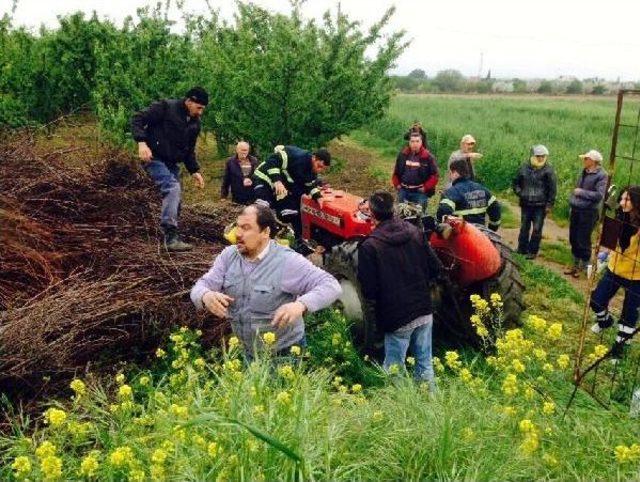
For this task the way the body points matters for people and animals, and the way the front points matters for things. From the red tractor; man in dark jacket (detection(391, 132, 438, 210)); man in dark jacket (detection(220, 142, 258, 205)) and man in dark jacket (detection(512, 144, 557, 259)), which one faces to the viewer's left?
the red tractor

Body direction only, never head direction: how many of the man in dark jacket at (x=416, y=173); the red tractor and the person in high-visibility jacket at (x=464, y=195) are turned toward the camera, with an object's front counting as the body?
1

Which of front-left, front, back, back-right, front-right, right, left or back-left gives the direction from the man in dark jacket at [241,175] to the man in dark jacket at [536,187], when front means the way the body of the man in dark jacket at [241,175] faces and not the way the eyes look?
front-left

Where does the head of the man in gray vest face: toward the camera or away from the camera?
toward the camera

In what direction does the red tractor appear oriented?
to the viewer's left

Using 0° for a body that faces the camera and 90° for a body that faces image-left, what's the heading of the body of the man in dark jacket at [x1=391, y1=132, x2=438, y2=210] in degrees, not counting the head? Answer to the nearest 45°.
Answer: approximately 0°

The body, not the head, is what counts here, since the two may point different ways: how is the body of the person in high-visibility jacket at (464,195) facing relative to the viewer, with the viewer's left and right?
facing away from the viewer and to the left of the viewer

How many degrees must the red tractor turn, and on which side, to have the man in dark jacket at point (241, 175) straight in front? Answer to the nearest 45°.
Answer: approximately 45° to its right

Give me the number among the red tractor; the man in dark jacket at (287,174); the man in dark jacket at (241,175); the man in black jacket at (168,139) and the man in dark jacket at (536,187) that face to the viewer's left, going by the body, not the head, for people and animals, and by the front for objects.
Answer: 1

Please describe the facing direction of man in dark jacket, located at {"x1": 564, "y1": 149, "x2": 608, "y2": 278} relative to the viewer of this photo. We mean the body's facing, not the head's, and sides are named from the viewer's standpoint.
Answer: facing the viewer and to the left of the viewer

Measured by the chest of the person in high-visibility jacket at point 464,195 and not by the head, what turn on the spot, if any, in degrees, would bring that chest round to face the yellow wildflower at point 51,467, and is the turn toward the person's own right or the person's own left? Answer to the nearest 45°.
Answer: approximately 135° to the person's own left

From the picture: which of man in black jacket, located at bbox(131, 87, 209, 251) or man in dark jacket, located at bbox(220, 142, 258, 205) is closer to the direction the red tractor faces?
the man in black jacket

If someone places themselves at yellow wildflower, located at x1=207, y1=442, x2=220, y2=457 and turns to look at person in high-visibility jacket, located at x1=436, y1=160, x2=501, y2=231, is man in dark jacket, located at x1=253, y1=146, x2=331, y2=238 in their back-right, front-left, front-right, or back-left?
front-left

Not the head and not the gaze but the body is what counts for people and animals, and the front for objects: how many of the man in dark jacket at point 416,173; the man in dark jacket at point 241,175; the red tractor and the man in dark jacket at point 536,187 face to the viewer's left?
1

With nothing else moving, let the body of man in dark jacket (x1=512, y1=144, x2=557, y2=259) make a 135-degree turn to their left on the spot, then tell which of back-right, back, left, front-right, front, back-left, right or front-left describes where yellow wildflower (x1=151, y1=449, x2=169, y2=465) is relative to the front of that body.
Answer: back-right

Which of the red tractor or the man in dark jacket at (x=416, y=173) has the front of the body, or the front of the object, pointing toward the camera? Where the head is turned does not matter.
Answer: the man in dark jacket

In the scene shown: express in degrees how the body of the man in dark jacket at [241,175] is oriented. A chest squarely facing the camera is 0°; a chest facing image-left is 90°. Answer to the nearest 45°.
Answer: approximately 315°

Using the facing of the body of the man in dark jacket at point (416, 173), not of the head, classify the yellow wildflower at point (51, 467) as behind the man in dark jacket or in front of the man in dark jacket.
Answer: in front

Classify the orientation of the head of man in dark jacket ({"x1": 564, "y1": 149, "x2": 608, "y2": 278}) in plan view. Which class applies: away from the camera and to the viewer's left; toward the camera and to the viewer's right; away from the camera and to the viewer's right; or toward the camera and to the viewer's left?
toward the camera and to the viewer's left

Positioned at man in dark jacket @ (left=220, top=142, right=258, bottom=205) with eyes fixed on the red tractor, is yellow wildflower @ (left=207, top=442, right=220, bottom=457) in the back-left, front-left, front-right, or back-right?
front-right
